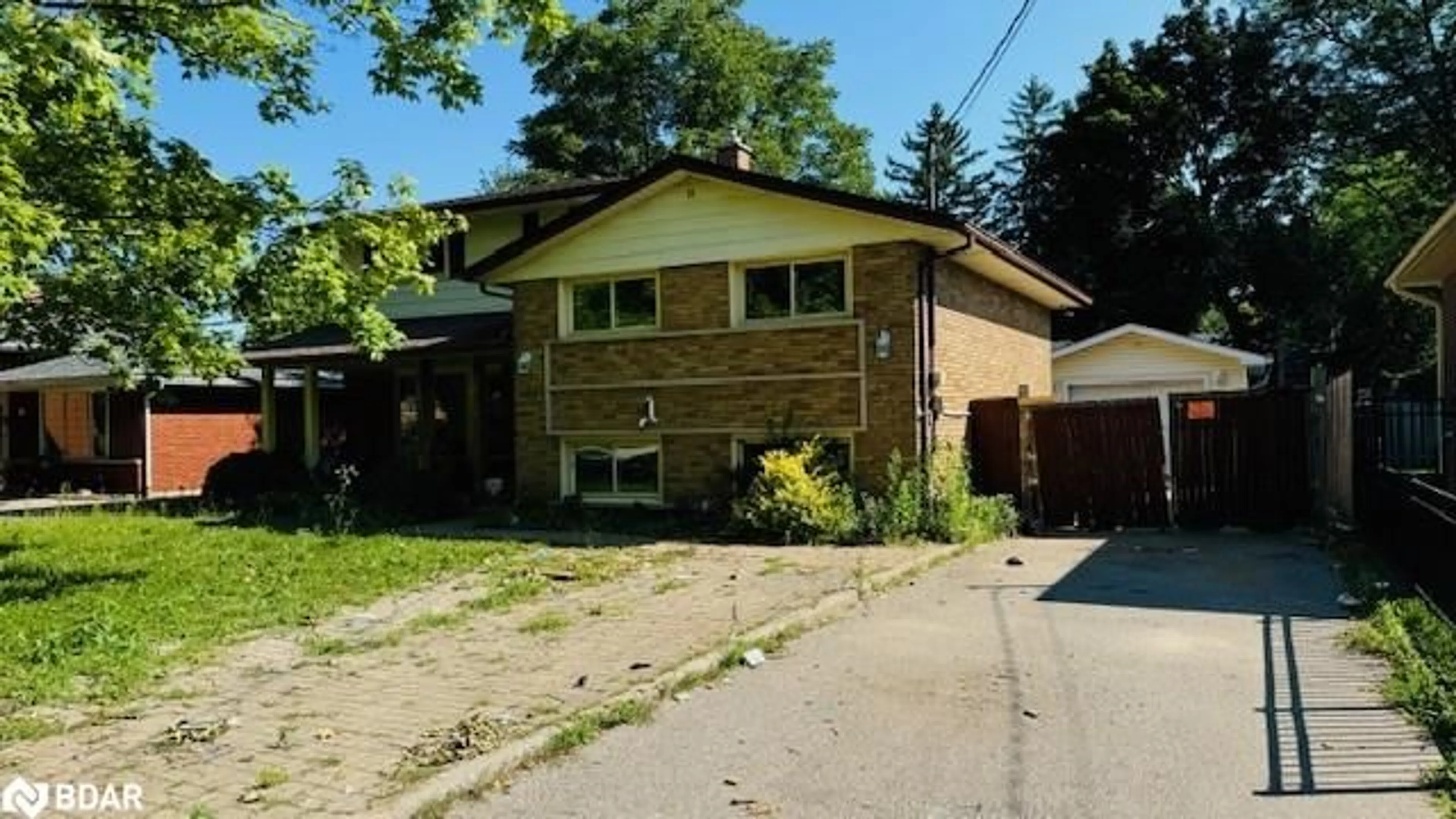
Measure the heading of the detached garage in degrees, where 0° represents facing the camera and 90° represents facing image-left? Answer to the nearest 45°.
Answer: approximately 0°

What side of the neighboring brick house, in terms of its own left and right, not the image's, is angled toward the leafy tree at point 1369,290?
left

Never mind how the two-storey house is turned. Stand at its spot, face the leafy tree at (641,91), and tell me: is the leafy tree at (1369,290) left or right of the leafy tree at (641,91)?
right

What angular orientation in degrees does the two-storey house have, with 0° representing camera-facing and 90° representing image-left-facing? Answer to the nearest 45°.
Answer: approximately 0°

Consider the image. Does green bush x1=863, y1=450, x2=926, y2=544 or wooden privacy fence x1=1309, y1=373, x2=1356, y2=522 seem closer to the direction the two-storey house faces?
the green bush

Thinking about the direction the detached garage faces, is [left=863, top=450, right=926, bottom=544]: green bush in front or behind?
in front

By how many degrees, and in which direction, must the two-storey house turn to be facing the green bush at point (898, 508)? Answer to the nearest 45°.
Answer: approximately 45° to its left

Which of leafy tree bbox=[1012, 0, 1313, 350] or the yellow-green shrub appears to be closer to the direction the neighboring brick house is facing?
the yellow-green shrub

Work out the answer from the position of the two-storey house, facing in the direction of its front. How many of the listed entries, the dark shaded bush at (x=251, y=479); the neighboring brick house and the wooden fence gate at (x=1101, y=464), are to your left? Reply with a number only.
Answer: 1

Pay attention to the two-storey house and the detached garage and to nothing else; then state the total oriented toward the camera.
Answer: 2

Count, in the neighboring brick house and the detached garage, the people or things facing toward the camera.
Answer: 2

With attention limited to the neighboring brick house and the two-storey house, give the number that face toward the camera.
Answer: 2

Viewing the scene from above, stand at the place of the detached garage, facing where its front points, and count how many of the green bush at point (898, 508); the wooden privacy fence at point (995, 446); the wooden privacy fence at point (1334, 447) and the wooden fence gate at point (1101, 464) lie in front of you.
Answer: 4

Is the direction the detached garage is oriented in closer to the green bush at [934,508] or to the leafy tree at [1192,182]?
the green bush

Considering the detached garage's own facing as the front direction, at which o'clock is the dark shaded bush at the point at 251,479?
The dark shaded bush is roughly at 2 o'clock from the detached garage.
